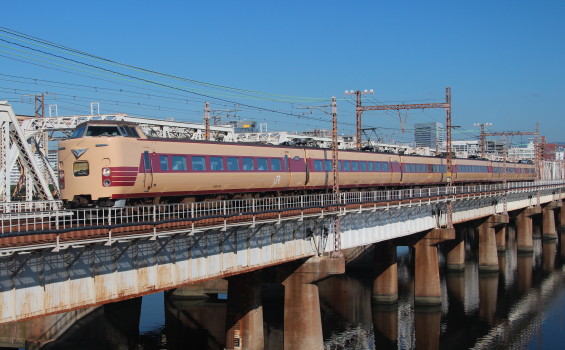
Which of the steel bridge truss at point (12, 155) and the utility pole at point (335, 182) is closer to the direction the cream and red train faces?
the steel bridge truss

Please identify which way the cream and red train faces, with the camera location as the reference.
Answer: facing the viewer and to the left of the viewer

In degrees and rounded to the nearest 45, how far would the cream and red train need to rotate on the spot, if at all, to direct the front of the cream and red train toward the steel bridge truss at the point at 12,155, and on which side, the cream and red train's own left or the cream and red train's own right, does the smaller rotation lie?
0° — it already faces it
